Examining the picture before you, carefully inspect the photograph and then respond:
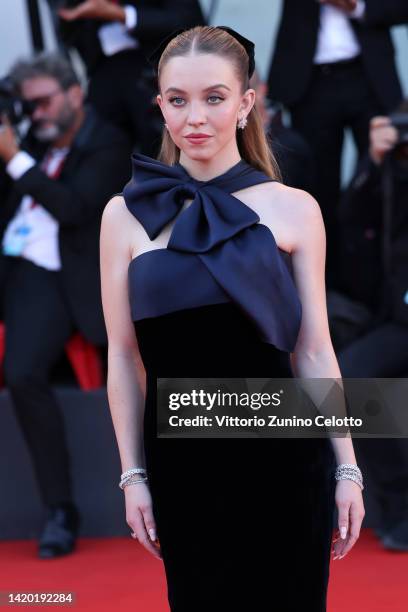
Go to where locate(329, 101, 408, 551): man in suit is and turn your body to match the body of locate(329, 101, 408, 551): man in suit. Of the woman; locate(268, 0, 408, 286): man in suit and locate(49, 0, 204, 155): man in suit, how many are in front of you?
1

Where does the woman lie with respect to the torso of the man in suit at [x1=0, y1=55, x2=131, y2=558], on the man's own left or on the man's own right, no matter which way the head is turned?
on the man's own left

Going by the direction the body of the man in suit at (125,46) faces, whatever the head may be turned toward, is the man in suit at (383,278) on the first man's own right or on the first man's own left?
on the first man's own left

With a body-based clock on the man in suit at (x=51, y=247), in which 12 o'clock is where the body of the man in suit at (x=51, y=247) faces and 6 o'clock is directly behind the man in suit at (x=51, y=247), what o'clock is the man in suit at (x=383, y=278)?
the man in suit at (x=383, y=278) is roughly at 8 o'clock from the man in suit at (x=51, y=247).

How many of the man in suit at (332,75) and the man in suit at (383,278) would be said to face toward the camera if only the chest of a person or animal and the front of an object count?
2

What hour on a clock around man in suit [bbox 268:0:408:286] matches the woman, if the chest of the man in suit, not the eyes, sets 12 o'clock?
The woman is roughly at 12 o'clock from the man in suit.

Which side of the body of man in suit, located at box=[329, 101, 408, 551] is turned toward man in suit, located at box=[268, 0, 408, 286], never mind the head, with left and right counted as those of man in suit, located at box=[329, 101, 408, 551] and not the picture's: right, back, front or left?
back

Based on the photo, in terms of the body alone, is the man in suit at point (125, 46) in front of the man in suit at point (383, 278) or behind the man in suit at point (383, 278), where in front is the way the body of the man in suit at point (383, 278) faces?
behind

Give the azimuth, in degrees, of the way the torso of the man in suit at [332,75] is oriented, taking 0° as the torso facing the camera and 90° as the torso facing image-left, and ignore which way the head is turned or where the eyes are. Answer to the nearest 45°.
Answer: approximately 0°
